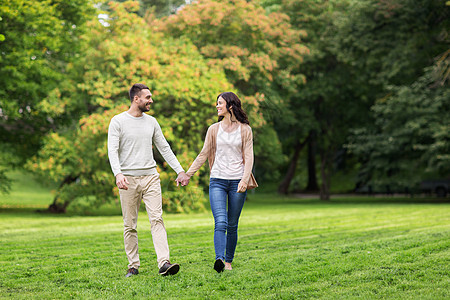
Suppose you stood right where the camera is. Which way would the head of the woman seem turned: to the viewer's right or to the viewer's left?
to the viewer's left

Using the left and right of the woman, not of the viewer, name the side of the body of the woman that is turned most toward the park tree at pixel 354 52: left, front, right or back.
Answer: back

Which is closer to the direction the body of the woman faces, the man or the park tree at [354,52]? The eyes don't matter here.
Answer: the man

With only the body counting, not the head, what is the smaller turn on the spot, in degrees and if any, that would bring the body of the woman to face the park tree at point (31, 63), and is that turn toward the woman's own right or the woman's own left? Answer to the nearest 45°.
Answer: approximately 135° to the woman's own right

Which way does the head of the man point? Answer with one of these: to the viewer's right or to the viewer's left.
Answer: to the viewer's right

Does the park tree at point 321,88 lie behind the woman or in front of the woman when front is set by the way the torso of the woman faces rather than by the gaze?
behind

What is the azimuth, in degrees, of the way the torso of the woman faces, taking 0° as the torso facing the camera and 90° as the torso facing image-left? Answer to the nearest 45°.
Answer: approximately 0°

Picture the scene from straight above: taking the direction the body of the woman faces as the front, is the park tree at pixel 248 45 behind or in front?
behind

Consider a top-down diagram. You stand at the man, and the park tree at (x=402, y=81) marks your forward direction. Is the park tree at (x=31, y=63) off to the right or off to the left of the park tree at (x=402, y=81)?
left
